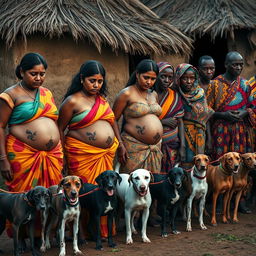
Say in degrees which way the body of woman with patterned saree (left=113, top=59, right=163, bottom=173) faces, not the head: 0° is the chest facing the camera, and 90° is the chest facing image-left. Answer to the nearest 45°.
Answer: approximately 315°

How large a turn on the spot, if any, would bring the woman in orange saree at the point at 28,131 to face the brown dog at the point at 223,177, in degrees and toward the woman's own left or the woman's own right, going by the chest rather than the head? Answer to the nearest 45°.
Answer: approximately 45° to the woman's own left

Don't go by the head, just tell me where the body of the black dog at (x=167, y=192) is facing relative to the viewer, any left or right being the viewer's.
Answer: facing the viewer and to the right of the viewer

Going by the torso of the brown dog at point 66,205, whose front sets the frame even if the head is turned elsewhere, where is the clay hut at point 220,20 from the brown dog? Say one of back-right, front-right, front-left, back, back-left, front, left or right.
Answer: left

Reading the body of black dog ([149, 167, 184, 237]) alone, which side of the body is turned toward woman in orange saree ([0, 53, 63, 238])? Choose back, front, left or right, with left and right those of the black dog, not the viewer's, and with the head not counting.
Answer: right

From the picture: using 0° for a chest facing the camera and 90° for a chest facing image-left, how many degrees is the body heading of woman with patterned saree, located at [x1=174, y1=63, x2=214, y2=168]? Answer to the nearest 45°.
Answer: approximately 0°

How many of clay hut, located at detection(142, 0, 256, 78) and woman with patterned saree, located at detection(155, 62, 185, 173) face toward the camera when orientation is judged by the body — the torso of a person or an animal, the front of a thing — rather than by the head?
2

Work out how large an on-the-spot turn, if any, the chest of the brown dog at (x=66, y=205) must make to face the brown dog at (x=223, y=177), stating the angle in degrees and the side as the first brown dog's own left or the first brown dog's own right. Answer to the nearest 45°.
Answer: approximately 90° to the first brown dog's own left

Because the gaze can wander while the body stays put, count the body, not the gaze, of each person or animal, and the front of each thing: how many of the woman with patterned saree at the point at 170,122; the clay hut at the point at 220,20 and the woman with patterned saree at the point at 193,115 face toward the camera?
3
